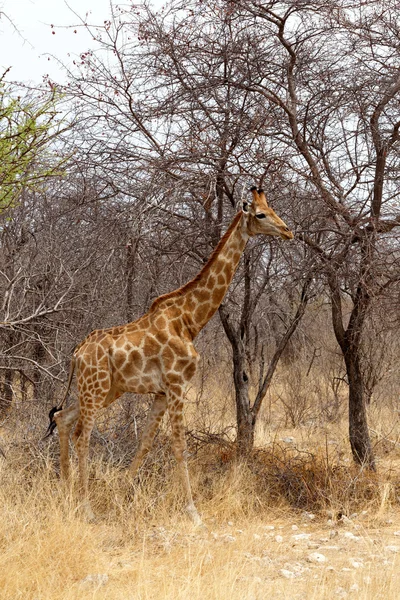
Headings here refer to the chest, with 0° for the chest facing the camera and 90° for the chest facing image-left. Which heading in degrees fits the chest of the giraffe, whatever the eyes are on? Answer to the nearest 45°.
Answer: approximately 270°

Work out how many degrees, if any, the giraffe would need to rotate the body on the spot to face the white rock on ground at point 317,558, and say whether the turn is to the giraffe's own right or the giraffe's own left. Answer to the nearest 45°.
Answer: approximately 45° to the giraffe's own right
